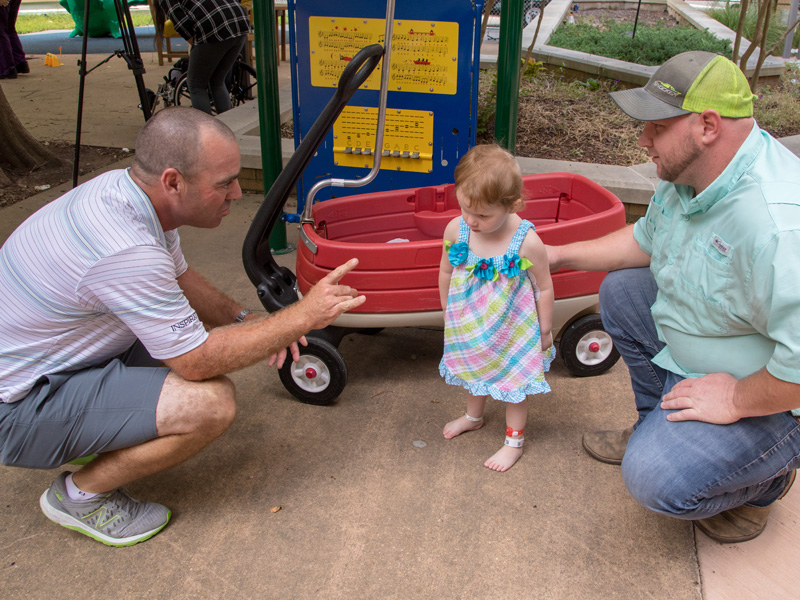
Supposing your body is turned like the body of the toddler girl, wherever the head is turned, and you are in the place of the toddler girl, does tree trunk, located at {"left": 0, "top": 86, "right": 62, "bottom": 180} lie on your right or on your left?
on your right

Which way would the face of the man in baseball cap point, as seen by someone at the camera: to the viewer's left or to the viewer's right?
to the viewer's left

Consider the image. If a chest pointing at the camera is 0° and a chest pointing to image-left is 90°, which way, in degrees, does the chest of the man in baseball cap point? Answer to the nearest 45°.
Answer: approximately 45°

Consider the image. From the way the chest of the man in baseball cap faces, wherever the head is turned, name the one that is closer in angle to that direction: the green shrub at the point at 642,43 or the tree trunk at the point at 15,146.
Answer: the tree trunk

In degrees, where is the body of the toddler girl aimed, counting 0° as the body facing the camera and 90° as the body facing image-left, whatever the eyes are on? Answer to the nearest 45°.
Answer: approximately 45°

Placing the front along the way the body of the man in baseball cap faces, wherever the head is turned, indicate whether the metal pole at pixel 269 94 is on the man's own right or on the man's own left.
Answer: on the man's own right

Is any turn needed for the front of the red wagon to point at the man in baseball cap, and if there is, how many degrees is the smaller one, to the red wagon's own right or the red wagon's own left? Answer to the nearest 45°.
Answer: approximately 135° to the red wagon's own left

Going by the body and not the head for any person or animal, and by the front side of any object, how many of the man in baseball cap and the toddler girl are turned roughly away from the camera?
0

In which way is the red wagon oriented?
to the viewer's left

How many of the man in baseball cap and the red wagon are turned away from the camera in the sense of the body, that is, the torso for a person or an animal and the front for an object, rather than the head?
0
